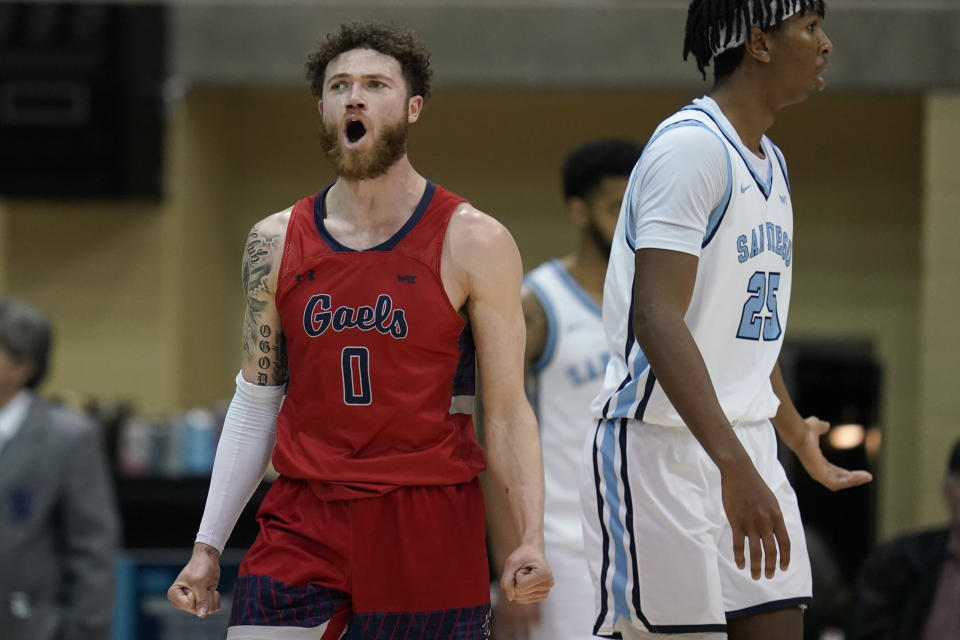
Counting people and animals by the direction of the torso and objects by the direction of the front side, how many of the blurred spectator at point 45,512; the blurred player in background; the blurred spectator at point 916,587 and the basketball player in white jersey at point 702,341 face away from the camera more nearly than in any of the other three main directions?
0

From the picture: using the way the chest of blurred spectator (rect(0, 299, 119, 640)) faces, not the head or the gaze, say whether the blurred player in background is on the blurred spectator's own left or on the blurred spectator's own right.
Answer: on the blurred spectator's own left

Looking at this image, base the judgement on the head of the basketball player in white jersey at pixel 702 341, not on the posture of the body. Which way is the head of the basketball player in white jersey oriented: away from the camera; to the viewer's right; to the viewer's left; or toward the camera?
to the viewer's right

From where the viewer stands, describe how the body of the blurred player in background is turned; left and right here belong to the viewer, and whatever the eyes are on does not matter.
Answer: facing the viewer and to the right of the viewer

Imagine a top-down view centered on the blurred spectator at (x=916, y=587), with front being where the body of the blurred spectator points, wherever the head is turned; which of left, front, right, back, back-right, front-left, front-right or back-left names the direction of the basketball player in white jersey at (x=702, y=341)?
front

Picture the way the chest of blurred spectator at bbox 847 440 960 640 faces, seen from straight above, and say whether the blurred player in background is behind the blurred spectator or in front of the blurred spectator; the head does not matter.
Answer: in front

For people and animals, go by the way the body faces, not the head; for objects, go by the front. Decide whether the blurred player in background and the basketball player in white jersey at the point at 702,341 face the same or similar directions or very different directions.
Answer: same or similar directions

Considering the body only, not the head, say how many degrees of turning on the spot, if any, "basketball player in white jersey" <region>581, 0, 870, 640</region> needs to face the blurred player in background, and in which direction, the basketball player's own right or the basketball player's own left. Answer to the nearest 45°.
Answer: approximately 135° to the basketball player's own left

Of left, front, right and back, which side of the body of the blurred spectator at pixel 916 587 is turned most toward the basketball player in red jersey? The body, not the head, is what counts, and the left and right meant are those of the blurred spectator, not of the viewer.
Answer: front
